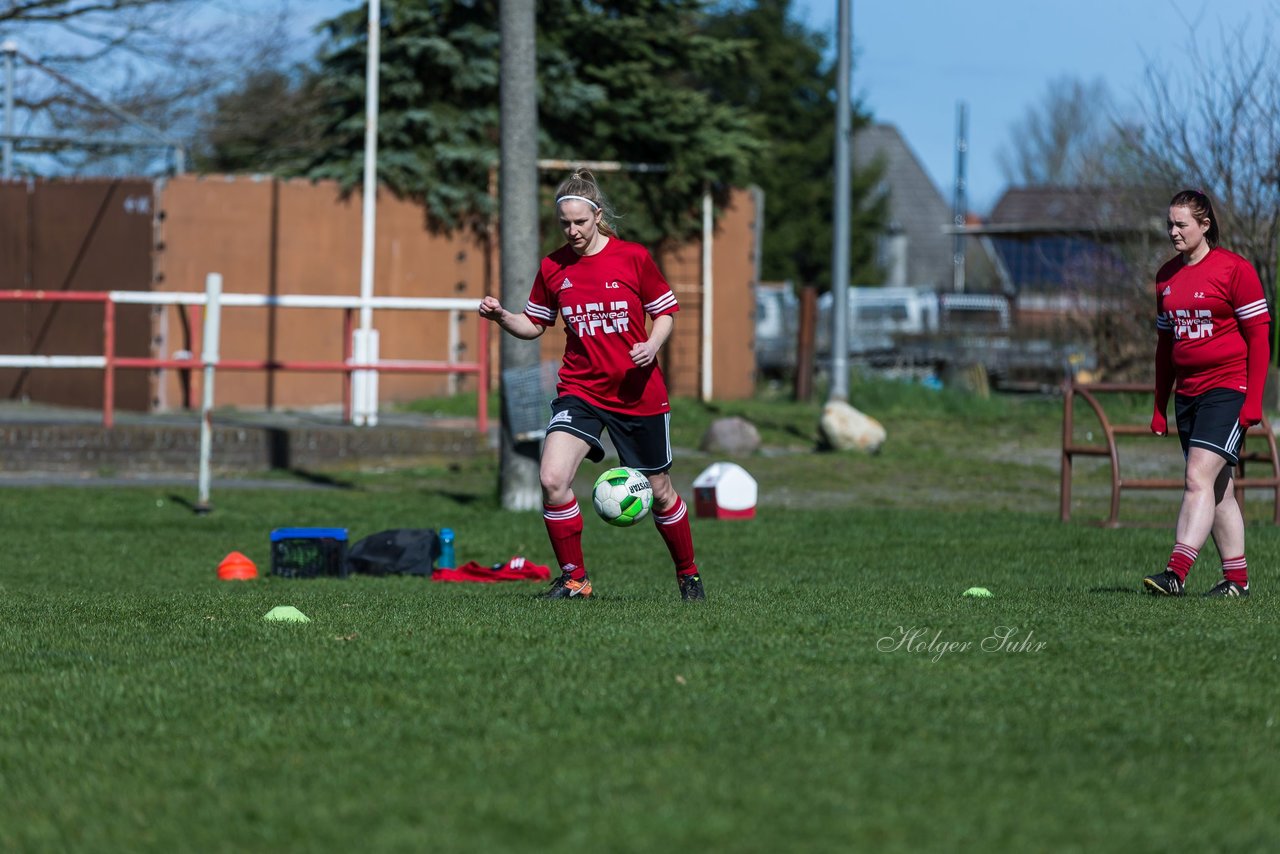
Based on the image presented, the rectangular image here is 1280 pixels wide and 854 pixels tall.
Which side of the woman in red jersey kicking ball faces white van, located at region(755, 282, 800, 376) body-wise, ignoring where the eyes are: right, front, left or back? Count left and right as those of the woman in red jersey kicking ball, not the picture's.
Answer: back

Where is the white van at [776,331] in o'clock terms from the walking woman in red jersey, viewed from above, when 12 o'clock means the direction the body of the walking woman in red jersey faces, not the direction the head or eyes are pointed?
The white van is roughly at 4 o'clock from the walking woman in red jersey.

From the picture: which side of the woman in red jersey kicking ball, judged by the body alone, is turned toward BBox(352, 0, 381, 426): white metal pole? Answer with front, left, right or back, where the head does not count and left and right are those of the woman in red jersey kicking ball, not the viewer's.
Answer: back

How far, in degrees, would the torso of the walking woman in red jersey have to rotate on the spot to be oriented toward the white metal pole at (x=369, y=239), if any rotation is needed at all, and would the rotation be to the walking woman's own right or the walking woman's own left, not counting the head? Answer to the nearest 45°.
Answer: approximately 90° to the walking woman's own right

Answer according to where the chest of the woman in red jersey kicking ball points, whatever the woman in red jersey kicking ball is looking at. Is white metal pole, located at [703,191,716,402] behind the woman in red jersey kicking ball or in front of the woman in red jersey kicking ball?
behind

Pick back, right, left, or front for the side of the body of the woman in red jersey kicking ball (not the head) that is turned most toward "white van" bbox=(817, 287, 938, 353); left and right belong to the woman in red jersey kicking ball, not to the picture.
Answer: back

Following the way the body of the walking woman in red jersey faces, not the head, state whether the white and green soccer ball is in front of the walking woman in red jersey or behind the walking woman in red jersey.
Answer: in front

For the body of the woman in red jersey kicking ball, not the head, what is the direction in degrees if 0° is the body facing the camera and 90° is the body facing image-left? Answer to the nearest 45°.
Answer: approximately 0°

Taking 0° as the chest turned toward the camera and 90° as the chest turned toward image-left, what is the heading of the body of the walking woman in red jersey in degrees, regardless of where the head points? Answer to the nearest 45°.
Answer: approximately 45°
